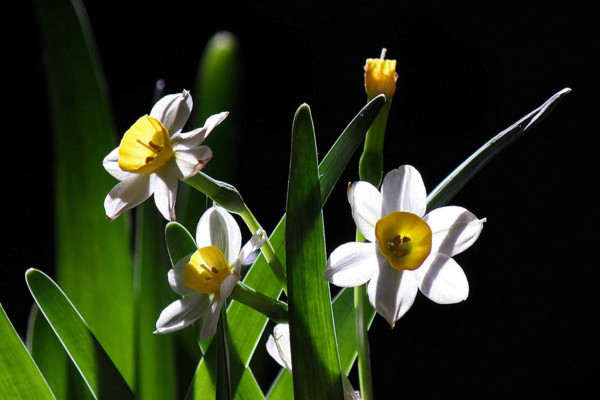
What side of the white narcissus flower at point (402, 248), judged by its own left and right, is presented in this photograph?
front

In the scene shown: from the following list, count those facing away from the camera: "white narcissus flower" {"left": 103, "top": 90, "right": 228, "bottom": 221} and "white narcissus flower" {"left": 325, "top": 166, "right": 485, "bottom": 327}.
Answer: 0

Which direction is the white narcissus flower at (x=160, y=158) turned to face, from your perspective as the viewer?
facing the viewer and to the left of the viewer

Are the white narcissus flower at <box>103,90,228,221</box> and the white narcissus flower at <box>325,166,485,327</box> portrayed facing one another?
no
